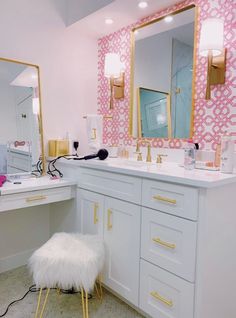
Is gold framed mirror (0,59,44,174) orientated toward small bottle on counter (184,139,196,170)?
yes

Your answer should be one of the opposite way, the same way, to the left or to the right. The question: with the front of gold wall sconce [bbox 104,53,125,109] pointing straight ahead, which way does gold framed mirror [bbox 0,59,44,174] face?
to the left

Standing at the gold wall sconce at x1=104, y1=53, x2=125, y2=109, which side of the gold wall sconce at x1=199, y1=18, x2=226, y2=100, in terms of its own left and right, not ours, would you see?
right

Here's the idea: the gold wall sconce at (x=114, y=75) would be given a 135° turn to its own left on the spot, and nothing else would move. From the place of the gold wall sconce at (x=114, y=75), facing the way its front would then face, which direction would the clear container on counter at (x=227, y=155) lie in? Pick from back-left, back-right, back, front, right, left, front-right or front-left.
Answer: front-right

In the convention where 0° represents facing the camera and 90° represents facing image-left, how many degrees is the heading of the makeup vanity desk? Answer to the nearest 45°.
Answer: approximately 315°
